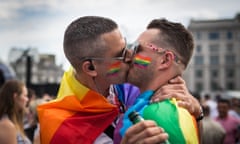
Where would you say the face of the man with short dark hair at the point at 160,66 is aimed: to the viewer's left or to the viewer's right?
to the viewer's left

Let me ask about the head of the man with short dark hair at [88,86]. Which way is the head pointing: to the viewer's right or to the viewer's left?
to the viewer's right

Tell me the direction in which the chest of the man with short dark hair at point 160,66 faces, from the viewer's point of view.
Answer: to the viewer's left

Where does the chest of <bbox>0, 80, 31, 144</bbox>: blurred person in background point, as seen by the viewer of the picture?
to the viewer's right

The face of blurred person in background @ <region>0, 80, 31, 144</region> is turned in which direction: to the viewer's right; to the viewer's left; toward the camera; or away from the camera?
to the viewer's right

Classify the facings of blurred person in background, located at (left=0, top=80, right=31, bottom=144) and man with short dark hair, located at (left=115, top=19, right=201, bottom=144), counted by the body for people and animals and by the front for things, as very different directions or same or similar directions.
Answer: very different directions
